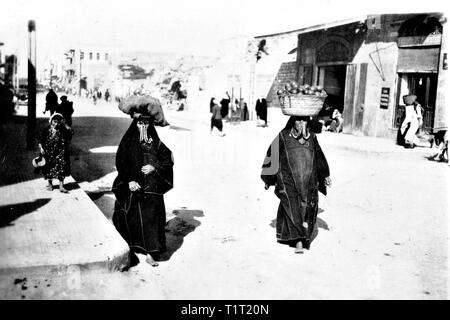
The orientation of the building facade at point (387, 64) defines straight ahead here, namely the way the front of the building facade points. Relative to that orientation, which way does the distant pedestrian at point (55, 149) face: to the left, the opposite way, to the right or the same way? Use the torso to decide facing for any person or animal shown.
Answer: to the left

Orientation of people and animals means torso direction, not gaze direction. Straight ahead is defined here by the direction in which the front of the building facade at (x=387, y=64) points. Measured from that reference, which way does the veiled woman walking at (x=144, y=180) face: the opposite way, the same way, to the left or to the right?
to the left

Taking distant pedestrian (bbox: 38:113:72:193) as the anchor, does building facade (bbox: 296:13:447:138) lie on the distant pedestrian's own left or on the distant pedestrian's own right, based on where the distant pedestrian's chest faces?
on the distant pedestrian's own left

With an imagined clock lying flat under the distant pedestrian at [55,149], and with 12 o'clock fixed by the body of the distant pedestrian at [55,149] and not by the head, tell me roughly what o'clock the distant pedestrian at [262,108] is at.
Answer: the distant pedestrian at [262,108] is roughly at 7 o'clock from the distant pedestrian at [55,149].

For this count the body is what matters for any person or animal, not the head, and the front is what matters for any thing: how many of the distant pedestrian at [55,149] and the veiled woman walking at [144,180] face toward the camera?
2

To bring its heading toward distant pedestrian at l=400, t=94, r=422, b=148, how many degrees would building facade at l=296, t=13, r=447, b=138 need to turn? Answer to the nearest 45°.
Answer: approximately 45° to its left

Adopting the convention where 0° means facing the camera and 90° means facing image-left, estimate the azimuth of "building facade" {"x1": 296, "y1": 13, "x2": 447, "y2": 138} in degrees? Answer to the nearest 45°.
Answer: approximately 45°

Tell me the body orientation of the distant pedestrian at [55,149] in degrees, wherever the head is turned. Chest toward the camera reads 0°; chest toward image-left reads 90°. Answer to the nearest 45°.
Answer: approximately 0°

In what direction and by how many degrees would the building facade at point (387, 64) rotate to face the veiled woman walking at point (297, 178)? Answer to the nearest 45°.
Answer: approximately 45° to its left

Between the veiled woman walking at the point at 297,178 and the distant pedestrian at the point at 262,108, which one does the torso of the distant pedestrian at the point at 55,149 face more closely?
the veiled woman walking
